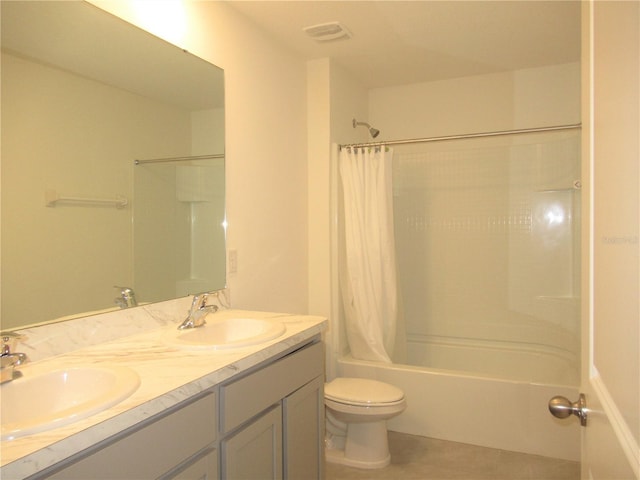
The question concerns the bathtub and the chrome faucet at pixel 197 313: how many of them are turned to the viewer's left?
0

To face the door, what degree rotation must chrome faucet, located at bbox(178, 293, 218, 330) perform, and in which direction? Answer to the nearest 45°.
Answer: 0° — it already faces it

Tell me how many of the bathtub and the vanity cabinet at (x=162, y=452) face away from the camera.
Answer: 0

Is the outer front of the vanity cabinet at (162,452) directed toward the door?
yes

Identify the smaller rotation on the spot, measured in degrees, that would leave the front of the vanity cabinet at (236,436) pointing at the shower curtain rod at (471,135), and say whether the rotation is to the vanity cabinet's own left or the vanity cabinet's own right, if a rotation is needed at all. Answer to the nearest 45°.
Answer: approximately 90° to the vanity cabinet's own left

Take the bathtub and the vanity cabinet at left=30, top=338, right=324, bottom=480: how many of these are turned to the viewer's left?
0

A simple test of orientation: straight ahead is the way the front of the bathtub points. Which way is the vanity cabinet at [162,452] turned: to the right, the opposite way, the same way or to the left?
to the left

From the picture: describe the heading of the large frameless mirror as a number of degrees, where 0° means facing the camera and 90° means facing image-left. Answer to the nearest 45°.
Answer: approximately 315°

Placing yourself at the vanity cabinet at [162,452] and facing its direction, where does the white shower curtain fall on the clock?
The white shower curtain is roughly at 9 o'clock from the vanity cabinet.

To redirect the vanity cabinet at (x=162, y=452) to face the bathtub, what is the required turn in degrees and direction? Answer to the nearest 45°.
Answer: approximately 90° to its left

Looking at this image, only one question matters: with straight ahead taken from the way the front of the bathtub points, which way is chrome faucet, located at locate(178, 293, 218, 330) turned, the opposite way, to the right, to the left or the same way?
to the left
